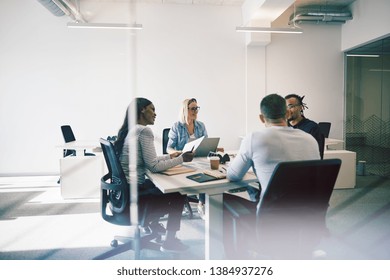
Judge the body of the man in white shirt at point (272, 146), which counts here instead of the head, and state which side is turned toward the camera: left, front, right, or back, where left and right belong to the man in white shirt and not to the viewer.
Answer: back

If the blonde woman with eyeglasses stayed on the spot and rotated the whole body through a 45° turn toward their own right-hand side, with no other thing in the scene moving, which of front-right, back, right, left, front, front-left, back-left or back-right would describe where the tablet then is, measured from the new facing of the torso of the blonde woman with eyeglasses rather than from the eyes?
front

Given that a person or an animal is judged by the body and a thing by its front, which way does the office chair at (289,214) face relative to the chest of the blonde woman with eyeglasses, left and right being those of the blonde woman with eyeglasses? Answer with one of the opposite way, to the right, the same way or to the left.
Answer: the opposite way

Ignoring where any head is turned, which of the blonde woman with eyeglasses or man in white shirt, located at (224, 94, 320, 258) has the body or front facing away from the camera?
the man in white shirt

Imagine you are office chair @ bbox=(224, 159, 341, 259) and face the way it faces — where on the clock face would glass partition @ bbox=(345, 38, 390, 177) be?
The glass partition is roughly at 2 o'clock from the office chair.

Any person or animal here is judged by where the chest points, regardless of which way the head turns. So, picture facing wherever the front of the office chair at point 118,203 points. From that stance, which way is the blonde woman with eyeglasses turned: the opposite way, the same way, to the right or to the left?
to the right

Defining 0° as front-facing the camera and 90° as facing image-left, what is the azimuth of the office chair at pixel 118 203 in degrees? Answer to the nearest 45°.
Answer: approximately 225°

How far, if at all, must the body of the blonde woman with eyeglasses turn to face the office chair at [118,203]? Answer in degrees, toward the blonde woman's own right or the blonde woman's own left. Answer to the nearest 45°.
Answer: approximately 45° to the blonde woman's own right

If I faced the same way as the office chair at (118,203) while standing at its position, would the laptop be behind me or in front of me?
in front

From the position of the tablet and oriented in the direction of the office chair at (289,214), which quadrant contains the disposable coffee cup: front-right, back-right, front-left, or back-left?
back-left

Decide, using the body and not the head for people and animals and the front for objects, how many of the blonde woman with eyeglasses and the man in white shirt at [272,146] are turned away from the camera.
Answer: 1
